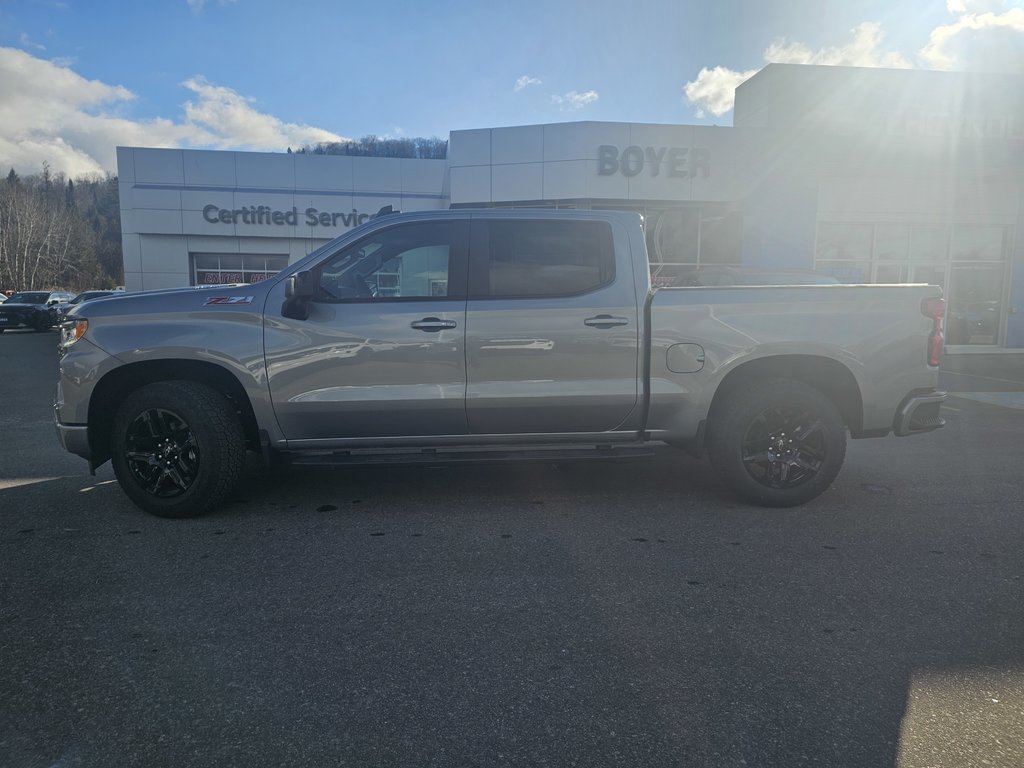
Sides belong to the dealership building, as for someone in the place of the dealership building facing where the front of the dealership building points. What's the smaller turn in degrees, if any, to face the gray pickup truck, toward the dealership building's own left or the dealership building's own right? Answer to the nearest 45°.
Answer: approximately 45° to the dealership building's own right

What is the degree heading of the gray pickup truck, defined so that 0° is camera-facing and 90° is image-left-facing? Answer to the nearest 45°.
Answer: approximately 90°

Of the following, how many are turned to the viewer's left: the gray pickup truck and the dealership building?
1

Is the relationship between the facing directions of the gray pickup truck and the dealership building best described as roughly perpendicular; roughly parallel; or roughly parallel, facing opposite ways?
roughly perpendicular

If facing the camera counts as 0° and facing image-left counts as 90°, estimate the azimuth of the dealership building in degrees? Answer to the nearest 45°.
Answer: approximately 0°

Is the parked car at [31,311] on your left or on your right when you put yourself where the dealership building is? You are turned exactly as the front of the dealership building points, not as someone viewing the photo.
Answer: on your right

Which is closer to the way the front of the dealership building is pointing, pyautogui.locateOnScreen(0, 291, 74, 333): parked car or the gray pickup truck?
the gray pickup truck

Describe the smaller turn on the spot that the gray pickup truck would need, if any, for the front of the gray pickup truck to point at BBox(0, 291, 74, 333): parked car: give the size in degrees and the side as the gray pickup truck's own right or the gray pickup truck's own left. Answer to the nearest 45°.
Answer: approximately 45° to the gray pickup truck's own right

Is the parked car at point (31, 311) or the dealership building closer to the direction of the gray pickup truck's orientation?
the parked car
